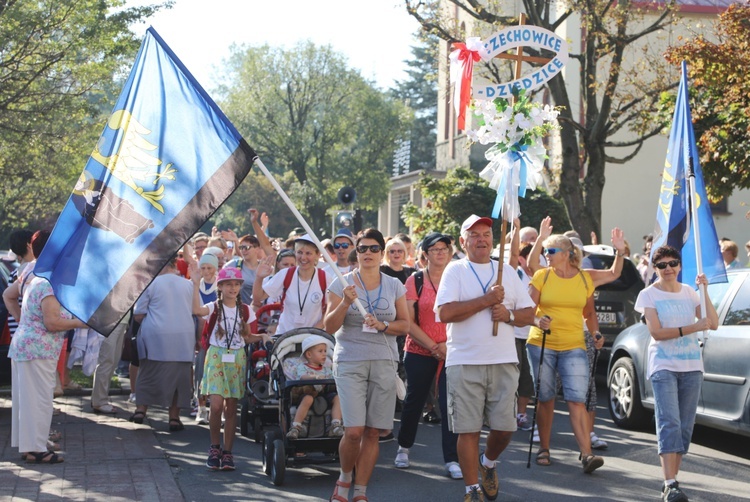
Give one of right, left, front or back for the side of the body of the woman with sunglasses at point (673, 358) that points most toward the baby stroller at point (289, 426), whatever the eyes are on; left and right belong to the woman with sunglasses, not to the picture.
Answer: right

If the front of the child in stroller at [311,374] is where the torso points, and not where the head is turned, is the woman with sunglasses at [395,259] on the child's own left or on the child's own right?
on the child's own left

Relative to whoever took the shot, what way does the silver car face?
facing away from the viewer and to the left of the viewer

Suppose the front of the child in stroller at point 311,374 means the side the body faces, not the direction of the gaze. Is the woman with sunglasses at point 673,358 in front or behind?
in front

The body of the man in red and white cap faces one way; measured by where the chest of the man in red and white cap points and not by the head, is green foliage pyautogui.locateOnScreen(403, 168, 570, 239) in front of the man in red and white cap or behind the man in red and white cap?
behind

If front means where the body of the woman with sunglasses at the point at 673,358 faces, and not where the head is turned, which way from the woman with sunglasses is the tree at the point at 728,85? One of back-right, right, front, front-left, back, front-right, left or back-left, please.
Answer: back

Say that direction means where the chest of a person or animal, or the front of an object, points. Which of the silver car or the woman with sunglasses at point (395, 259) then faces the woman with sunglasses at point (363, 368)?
the woman with sunglasses at point (395, 259)

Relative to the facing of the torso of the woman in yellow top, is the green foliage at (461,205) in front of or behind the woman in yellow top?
behind

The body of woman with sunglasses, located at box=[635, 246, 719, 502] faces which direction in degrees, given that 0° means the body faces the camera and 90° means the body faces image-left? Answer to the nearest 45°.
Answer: approximately 0°
